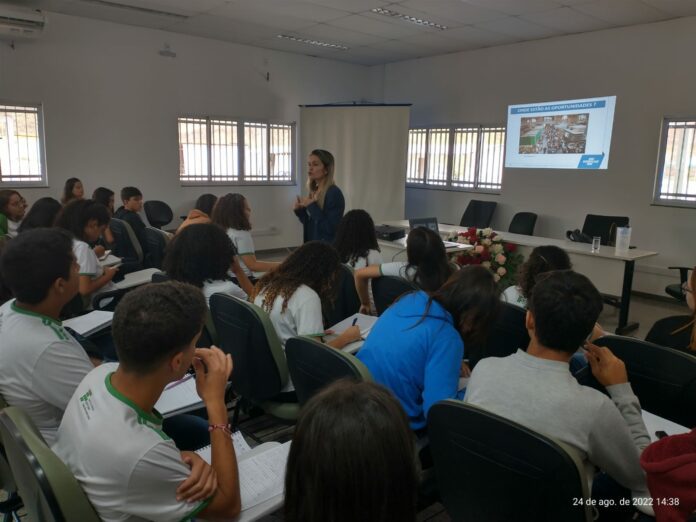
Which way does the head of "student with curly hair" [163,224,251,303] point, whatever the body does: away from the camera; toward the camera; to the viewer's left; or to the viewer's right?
away from the camera

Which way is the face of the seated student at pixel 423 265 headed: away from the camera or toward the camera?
away from the camera

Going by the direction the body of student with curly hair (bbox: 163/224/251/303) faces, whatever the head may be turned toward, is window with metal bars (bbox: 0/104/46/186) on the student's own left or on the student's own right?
on the student's own left

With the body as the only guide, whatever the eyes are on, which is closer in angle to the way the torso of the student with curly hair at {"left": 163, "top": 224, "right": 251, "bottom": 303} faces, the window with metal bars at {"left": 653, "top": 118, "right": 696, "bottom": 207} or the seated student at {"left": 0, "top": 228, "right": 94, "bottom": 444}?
the window with metal bars

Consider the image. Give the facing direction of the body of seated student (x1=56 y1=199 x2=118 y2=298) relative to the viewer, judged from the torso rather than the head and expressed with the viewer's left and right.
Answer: facing to the right of the viewer

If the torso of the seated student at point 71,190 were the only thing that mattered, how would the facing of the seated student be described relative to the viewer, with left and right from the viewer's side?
facing to the right of the viewer

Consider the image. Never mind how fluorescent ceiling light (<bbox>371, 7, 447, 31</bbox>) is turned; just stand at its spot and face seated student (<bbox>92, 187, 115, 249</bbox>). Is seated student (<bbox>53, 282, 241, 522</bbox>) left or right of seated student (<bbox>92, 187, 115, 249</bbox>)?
left

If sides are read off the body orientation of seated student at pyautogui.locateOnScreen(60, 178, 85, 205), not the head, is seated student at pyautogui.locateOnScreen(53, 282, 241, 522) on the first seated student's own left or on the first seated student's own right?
on the first seated student's own right

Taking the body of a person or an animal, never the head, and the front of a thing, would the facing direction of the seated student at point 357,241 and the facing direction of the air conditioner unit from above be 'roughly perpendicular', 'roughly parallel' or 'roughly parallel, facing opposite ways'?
roughly perpendicular

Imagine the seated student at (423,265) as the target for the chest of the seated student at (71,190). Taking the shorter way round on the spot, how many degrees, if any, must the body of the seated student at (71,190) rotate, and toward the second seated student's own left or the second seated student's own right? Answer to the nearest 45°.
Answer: approximately 90° to the second seated student's own right

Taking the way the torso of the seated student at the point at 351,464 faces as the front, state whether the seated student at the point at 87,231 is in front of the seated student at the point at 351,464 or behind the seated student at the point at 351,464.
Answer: in front

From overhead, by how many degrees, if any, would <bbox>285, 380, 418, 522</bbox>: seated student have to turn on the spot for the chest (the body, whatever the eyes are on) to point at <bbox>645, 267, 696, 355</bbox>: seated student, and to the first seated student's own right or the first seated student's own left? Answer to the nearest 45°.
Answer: approximately 45° to the first seated student's own right

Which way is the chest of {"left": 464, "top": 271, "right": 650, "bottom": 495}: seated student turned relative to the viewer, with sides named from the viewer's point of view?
facing away from the viewer and to the right of the viewer

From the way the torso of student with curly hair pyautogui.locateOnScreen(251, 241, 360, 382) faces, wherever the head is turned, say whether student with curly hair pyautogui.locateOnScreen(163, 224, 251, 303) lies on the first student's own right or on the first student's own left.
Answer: on the first student's own left
